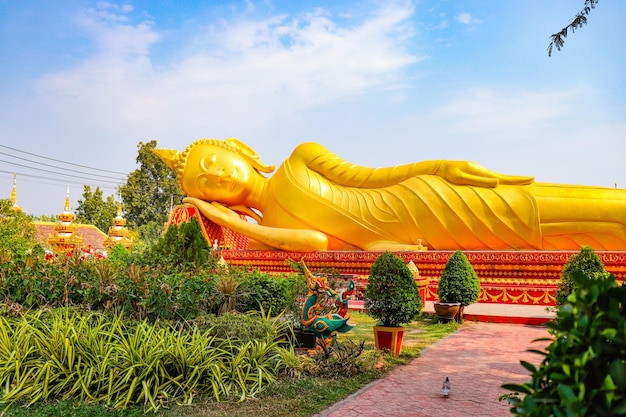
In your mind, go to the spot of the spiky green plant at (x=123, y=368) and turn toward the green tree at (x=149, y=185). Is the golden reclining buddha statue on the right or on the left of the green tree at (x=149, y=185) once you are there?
right

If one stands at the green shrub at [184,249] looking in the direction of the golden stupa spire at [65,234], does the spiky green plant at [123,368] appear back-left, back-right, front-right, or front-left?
back-left

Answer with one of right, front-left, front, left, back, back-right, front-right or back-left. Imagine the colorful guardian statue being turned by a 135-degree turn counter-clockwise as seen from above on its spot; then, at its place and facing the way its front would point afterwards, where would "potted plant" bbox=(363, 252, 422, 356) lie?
front-left
